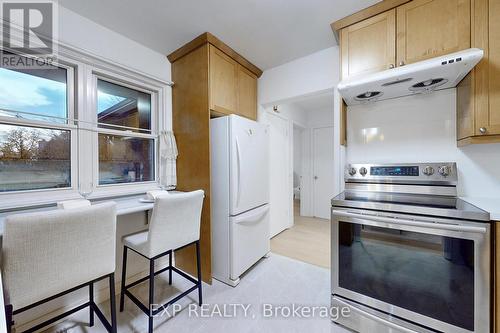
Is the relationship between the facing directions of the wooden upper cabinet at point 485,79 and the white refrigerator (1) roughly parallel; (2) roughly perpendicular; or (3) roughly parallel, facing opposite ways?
roughly perpendicular

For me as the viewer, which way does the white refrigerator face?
facing the viewer and to the right of the viewer

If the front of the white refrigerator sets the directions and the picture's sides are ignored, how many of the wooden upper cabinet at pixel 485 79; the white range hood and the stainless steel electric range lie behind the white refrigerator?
0

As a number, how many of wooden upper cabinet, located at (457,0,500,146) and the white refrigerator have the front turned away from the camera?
0

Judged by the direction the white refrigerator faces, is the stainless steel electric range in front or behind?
in front

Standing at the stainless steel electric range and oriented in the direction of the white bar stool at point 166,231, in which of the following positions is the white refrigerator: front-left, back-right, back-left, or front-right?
front-right

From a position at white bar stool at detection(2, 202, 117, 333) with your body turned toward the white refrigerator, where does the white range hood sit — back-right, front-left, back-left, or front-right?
front-right

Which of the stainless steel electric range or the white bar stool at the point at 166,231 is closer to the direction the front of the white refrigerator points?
the stainless steel electric range

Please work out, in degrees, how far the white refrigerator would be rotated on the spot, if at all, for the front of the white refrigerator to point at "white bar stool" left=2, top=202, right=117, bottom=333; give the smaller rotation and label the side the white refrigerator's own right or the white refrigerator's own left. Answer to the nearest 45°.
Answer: approximately 90° to the white refrigerator's own right

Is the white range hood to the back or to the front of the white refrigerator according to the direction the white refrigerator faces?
to the front

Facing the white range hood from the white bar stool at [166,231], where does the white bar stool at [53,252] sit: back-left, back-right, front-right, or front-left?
back-right

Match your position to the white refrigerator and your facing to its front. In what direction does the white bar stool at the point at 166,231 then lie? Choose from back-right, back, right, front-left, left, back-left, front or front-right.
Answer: right
